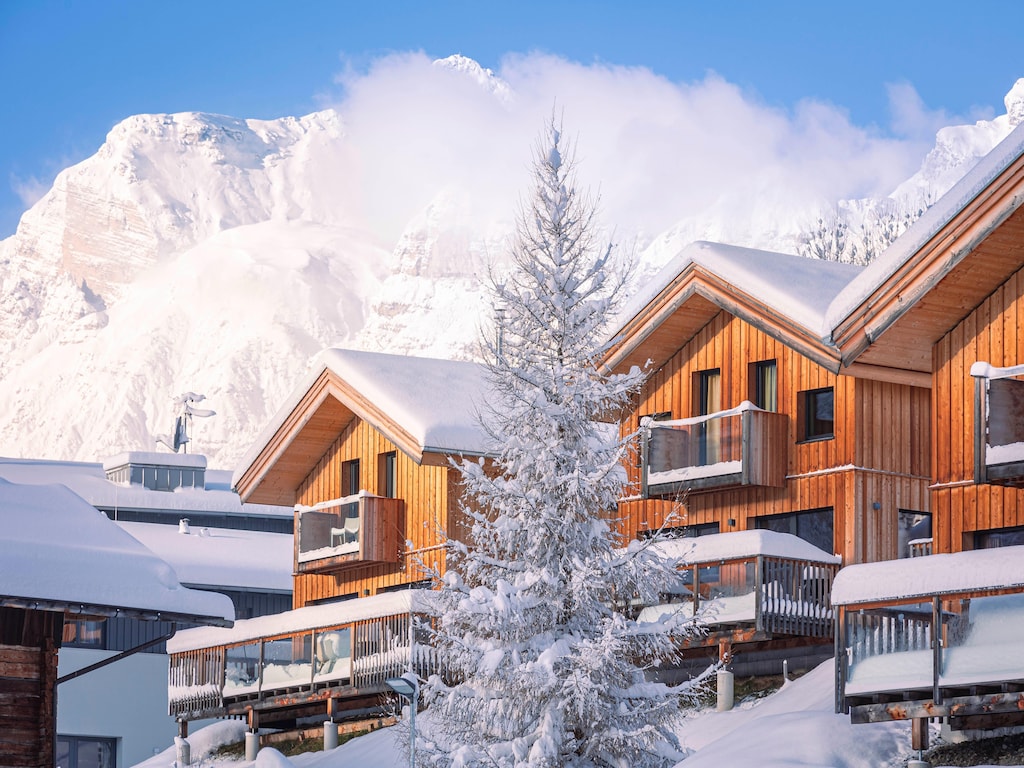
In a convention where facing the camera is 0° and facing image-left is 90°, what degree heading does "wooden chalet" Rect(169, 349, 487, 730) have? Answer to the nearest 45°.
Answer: approximately 45°

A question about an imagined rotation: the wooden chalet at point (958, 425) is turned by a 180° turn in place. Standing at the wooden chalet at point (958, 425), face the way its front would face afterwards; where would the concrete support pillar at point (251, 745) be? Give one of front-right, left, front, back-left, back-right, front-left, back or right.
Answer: left

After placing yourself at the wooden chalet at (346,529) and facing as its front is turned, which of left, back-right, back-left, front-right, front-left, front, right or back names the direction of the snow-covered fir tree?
front-left

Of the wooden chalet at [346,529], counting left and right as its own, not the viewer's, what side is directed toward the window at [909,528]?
left

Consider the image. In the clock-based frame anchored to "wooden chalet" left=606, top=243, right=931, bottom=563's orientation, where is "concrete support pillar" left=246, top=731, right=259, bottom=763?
The concrete support pillar is roughly at 2 o'clock from the wooden chalet.

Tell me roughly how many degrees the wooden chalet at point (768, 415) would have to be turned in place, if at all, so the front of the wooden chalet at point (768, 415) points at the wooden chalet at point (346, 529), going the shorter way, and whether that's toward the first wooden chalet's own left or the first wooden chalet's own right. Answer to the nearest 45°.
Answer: approximately 90° to the first wooden chalet's own right
